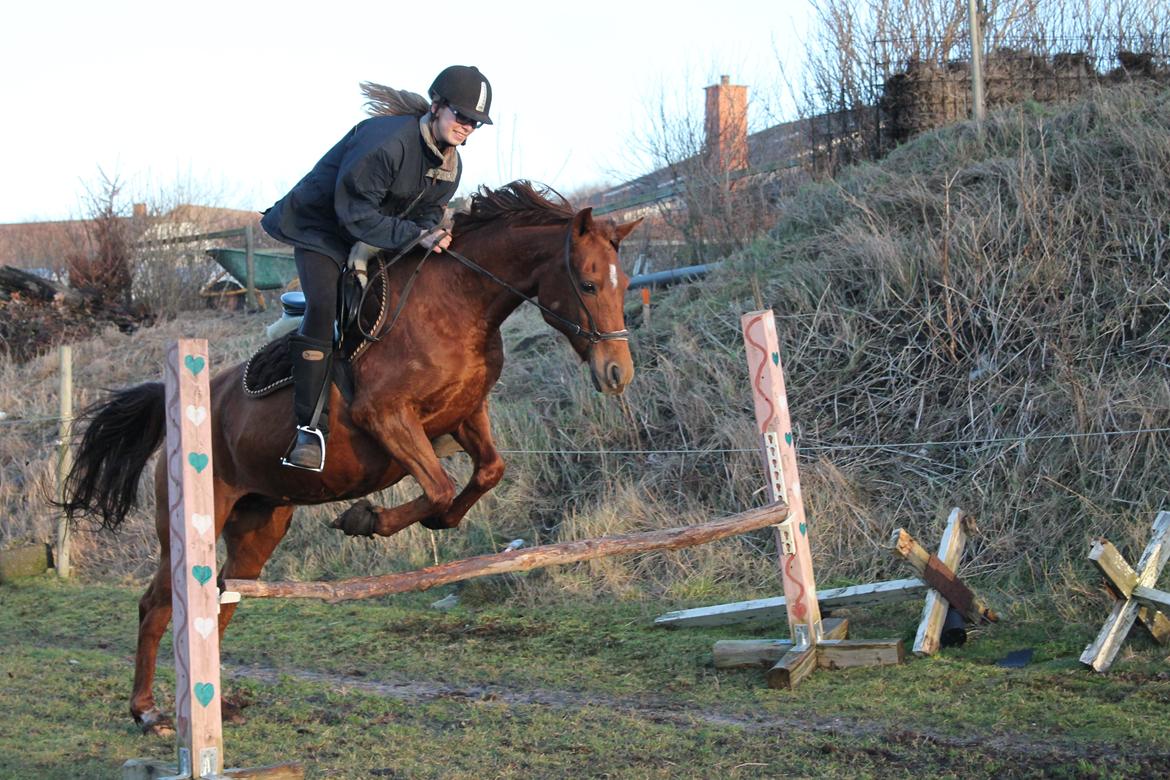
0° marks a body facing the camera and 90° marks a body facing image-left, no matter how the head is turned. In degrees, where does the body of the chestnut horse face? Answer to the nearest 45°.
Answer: approximately 315°

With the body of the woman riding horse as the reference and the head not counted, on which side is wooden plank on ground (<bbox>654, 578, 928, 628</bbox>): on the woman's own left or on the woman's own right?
on the woman's own left

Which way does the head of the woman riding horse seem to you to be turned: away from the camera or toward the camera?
toward the camera

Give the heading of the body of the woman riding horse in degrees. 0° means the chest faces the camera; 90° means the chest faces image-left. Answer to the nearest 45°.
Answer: approximately 315°

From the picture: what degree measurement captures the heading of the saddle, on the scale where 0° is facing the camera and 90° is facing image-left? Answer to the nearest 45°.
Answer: approximately 315°

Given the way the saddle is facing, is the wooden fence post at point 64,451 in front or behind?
behind

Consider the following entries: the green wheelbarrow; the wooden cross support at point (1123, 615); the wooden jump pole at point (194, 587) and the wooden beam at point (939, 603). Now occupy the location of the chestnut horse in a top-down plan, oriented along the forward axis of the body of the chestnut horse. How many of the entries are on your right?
1

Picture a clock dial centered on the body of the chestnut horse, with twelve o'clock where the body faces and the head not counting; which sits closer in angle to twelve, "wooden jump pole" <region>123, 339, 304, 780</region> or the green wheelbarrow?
the wooden jump pole

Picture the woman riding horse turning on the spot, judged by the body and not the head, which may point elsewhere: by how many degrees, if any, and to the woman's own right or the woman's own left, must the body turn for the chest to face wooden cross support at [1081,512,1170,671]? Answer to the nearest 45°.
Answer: approximately 45° to the woman's own left

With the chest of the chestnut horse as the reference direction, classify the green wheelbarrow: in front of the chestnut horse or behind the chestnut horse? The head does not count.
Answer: behind

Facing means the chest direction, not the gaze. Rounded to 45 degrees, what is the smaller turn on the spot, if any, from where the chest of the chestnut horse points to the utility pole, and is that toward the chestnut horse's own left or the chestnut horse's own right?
approximately 90° to the chestnut horse's own left
